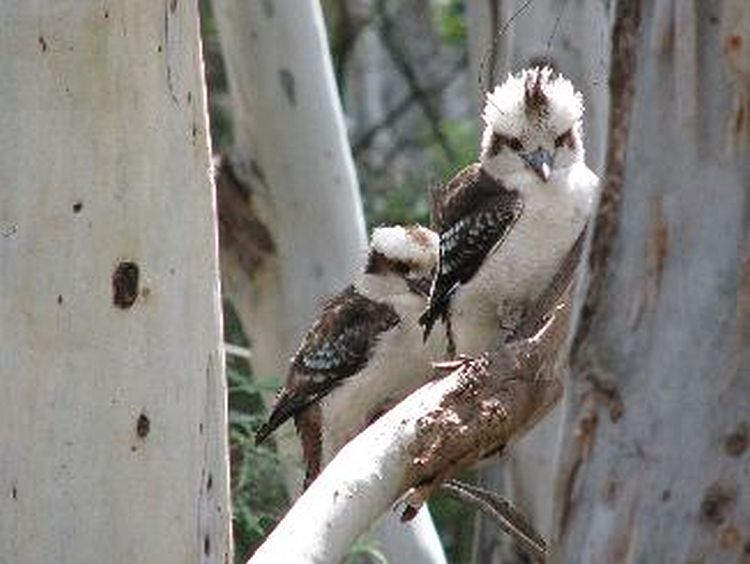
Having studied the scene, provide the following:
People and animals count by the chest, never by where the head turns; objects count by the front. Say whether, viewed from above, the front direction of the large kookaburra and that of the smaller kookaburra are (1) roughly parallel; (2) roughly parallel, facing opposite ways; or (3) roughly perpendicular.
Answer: roughly parallel

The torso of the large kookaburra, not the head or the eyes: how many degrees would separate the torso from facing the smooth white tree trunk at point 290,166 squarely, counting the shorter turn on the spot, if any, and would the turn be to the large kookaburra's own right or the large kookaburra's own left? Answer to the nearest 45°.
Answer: approximately 180°

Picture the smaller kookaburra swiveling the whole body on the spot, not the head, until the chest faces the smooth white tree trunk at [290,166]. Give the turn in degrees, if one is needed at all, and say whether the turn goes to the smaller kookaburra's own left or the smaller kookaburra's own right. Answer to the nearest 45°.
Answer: approximately 135° to the smaller kookaburra's own left

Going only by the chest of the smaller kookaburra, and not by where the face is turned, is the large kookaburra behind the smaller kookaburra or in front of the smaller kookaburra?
in front

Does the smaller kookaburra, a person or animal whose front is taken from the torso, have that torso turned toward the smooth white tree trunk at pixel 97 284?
no

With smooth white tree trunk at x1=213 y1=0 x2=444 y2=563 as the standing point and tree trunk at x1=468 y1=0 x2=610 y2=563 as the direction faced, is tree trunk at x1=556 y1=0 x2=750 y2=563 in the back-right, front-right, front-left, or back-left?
front-right

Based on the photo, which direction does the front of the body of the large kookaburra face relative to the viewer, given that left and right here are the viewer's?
facing the viewer and to the right of the viewer

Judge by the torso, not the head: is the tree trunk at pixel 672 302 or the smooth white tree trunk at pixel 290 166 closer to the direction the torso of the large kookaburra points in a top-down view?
the tree trunk

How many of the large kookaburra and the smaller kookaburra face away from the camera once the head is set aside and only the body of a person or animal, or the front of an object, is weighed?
0
